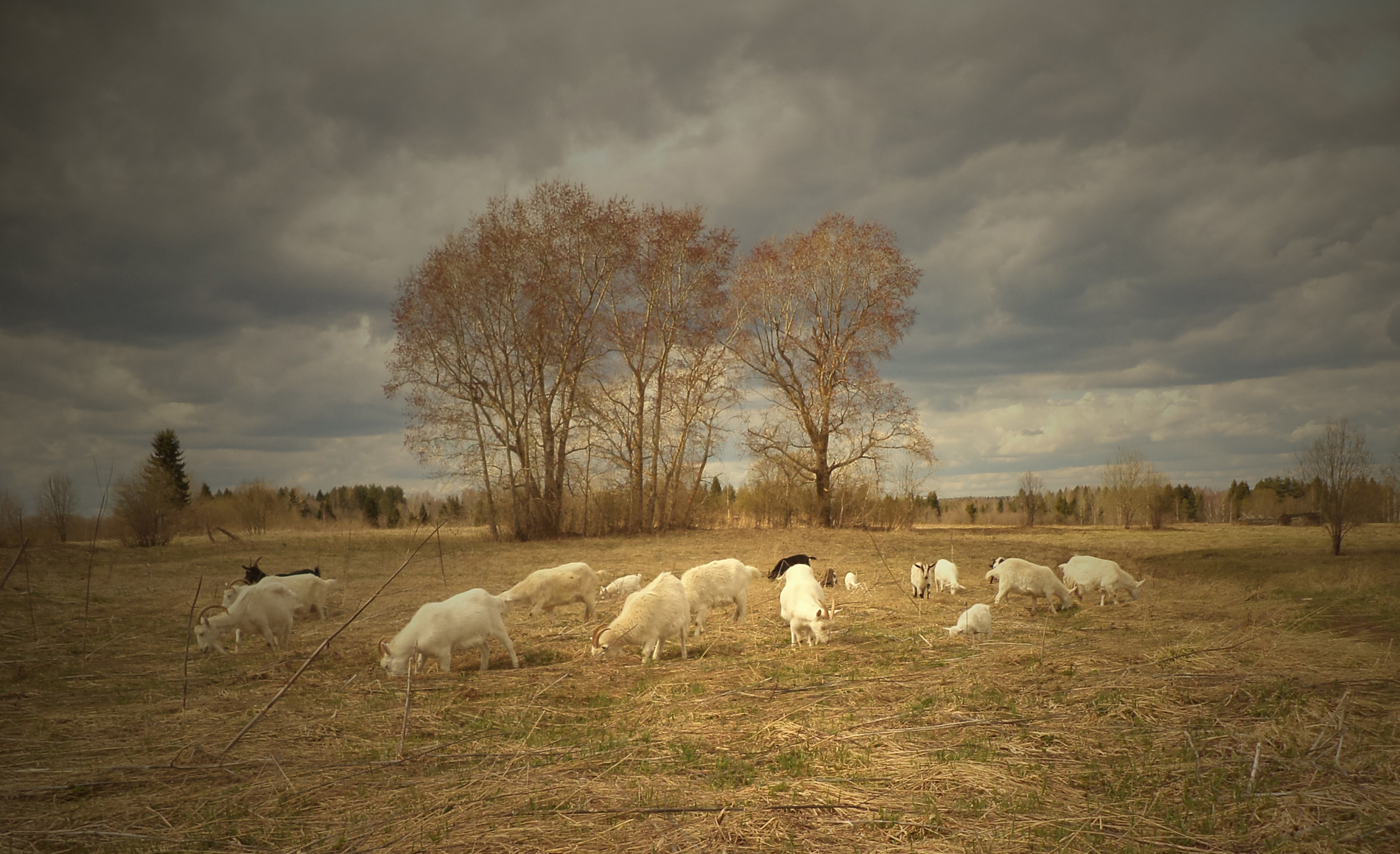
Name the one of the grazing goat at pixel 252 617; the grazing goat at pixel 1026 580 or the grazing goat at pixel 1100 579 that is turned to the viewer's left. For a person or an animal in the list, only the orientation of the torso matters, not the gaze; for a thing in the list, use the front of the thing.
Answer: the grazing goat at pixel 252 617

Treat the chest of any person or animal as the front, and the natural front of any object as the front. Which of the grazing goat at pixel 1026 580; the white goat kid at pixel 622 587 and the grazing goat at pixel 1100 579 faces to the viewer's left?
the white goat kid

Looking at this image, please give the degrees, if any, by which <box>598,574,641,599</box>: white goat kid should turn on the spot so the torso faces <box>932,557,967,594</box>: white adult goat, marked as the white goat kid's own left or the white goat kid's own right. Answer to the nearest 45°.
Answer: approximately 180°

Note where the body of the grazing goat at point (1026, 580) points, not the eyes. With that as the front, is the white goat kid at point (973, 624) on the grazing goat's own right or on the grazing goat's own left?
on the grazing goat's own right

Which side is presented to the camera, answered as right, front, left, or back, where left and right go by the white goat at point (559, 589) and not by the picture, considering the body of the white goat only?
left

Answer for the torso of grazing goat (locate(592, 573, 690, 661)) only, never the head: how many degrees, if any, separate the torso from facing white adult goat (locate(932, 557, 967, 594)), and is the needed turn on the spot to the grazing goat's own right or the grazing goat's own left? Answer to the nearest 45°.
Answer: approximately 180°

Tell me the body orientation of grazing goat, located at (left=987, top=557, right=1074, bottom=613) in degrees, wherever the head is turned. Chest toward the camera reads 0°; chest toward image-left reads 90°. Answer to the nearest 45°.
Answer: approximately 270°

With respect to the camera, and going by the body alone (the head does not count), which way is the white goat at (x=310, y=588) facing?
to the viewer's left

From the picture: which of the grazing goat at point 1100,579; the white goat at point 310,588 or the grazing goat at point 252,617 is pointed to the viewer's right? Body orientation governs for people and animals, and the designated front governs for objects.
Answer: the grazing goat at point 1100,579

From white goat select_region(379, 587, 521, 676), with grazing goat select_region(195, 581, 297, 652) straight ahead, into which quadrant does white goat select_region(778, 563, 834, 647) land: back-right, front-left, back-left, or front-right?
back-right

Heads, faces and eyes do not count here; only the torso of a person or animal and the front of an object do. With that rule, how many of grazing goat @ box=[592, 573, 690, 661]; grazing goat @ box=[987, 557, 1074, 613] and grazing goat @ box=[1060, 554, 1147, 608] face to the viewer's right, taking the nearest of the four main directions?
2

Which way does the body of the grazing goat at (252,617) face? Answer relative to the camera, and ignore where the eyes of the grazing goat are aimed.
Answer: to the viewer's left

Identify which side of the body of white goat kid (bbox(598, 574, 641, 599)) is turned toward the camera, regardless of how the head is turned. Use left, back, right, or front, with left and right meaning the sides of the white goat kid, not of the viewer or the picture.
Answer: left

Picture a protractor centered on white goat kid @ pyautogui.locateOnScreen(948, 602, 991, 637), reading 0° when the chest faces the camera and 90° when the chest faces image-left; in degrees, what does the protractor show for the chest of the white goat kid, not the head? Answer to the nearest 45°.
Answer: approximately 90°

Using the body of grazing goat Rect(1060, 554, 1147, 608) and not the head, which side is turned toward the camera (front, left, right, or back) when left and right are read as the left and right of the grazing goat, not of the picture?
right

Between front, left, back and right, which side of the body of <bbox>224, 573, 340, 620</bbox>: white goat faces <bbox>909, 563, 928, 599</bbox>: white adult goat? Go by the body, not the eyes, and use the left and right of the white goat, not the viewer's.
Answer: back
